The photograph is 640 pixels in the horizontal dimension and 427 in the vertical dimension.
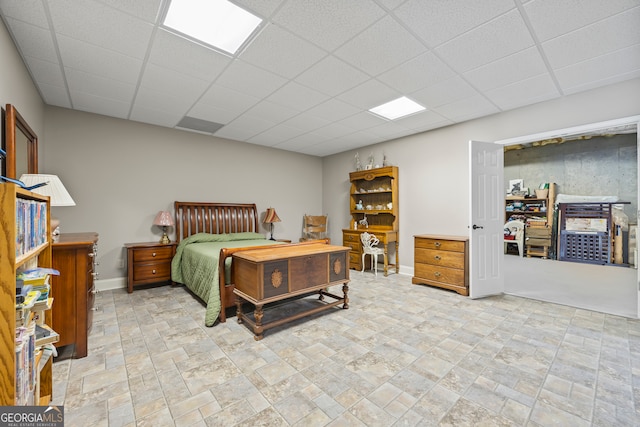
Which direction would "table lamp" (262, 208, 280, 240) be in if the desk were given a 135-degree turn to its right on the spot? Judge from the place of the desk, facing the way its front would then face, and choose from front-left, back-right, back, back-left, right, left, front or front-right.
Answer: left

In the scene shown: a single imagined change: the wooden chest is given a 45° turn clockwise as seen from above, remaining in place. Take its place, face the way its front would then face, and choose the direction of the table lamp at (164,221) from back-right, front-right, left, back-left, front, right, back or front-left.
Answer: back-right

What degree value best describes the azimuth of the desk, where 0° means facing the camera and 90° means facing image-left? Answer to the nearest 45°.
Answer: approximately 45°

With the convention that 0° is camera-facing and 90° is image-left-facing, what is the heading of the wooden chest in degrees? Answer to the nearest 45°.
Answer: approximately 315°

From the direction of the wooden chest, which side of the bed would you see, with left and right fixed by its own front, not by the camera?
front

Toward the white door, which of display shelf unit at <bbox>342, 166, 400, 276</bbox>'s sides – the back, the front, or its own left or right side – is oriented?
left

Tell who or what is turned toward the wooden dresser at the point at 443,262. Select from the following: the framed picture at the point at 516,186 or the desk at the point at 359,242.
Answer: the framed picture

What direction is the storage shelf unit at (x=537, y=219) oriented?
toward the camera

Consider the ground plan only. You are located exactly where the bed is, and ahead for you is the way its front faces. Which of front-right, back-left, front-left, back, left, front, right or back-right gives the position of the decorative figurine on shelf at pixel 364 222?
front-left

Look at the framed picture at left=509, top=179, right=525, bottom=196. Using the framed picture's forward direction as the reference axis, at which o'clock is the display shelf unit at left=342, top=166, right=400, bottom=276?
The display shelf unit is roughly at 1 o'clock from the framed picture.

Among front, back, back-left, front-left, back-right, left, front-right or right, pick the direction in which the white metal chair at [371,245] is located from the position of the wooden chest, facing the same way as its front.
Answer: left

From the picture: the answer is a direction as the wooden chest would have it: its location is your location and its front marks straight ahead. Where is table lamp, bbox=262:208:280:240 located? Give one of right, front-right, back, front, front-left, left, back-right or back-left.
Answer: back-left
